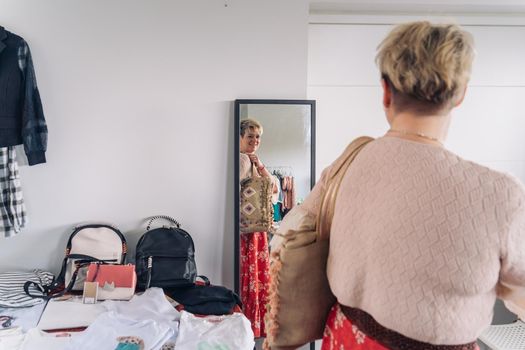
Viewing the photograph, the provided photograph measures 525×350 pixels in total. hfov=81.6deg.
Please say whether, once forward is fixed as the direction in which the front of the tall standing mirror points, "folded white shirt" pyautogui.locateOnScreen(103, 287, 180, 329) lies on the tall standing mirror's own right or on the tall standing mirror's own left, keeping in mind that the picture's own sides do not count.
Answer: on the tall standing mirror's own right

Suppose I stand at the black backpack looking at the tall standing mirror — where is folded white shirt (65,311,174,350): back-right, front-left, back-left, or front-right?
back-right

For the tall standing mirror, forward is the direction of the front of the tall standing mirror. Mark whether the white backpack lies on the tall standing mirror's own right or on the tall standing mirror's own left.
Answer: on the tall standing mirror's own right

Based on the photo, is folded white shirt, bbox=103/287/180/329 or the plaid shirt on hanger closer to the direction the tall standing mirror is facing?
the folded white shirt

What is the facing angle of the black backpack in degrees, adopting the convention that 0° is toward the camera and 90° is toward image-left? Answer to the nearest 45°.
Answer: approximately 0°

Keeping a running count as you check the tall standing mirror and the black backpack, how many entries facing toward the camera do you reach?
2

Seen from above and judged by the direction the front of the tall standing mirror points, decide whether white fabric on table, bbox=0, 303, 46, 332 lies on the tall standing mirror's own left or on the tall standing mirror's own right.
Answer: on the tall standing mirror's own right
